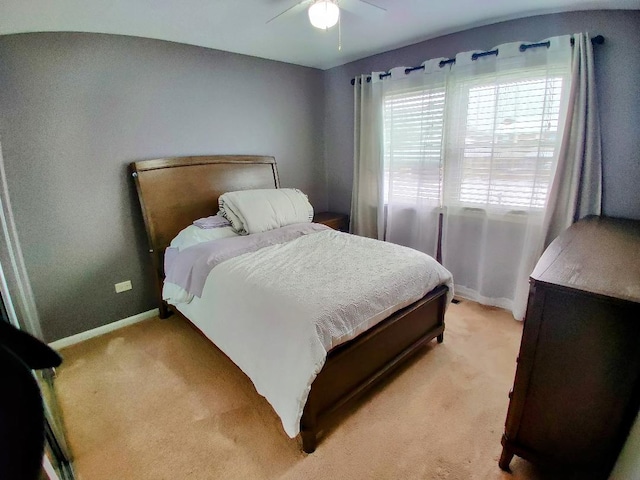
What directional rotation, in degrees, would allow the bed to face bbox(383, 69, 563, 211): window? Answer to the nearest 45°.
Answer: approximately 90° to its left

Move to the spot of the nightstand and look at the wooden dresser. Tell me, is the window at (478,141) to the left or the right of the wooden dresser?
left

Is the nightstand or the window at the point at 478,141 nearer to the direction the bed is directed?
the window

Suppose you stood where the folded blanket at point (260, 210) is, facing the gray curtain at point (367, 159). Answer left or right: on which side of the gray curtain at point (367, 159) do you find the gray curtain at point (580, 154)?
right

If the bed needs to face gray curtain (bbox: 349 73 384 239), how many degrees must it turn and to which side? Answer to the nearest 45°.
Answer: approximately 90° to its left

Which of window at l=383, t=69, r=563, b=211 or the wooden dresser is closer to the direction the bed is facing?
the wooden dresser

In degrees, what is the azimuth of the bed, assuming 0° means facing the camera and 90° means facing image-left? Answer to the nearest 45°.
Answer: approximately 315°

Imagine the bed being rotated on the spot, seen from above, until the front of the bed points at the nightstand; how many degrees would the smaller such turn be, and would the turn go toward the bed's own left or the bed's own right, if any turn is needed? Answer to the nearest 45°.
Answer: approximately 135° to the bed's own left
